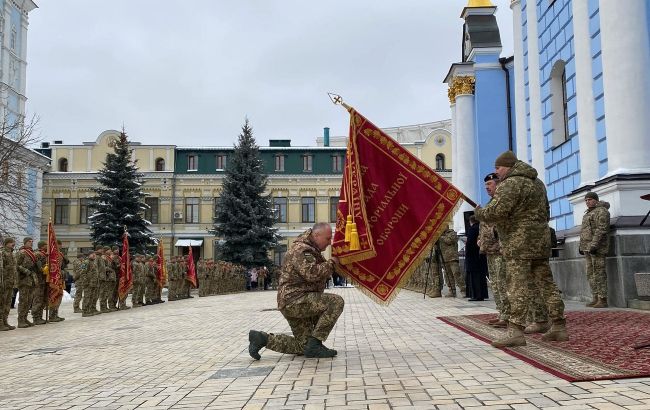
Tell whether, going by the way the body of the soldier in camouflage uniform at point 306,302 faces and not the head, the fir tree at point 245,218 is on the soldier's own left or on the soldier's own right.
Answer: on the soldier's own left

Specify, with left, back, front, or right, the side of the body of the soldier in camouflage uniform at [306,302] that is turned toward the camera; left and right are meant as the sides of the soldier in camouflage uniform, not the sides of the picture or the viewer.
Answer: right

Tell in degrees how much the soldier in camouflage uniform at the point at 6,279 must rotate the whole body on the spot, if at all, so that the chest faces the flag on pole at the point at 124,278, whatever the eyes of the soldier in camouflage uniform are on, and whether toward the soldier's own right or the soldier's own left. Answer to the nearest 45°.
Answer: approximately 45° to the soldier's own left

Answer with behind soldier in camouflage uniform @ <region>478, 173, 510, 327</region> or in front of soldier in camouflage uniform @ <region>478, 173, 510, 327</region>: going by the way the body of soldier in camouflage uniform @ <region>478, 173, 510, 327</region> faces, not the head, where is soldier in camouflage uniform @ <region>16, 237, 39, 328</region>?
in front

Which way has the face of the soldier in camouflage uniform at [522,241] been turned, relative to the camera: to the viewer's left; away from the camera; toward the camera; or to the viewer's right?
to the viewer's left

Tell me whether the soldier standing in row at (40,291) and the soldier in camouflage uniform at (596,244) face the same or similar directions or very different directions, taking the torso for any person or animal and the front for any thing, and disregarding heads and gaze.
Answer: very different directions

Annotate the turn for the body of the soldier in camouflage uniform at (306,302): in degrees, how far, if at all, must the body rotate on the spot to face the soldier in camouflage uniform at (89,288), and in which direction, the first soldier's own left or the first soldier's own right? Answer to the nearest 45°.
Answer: approximately 135° to the first soldier's own left

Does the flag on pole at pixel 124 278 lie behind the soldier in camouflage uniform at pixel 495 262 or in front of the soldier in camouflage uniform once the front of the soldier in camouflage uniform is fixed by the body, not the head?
in front

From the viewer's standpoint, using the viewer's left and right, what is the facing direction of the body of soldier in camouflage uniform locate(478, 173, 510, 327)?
facing to the left of the viewer

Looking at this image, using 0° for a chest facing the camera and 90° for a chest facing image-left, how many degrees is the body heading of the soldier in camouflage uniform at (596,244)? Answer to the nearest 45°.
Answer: approximately 45°

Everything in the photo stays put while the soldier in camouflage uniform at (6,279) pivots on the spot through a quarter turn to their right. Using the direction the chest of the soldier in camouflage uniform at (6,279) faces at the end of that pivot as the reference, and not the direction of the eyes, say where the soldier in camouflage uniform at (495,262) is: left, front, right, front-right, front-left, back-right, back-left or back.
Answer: front-left

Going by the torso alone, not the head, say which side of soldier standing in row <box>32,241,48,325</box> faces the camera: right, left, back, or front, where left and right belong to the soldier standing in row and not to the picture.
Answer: right

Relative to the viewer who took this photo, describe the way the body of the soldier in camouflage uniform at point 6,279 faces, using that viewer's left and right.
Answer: facing to the right of the viewer
